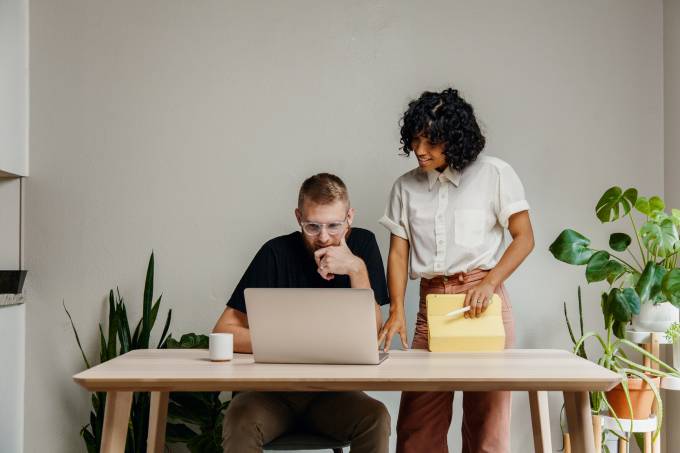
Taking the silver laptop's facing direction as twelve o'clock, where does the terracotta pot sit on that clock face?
The terracotta pot is roughly at 2 o'clock from the silver laptop.

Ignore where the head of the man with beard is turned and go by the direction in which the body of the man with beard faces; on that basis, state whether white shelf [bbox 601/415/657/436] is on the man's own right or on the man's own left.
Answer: on the man's own left

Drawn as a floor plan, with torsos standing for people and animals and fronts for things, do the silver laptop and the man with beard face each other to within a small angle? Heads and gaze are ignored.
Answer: yes

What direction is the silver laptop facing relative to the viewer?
away from the camera

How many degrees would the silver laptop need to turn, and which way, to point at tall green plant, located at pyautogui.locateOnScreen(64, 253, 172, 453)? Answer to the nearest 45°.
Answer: approximately 45° to its left

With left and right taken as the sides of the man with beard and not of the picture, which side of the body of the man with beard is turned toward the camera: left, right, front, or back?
front

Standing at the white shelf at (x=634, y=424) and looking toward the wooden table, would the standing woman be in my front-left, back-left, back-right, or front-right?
front-right

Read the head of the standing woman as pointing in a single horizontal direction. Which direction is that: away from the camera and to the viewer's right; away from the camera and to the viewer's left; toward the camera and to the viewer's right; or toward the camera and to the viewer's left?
toward the camera and to the viewer's left

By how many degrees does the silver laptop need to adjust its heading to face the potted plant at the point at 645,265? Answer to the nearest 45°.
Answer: approximately 45° to its right

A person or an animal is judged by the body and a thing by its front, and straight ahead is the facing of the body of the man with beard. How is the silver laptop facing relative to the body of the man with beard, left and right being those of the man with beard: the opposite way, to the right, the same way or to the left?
the opposite way

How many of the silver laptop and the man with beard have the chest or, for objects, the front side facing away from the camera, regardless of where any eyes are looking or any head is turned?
1

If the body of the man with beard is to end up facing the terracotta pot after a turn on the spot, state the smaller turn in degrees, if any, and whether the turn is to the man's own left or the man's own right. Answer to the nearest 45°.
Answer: approximately 90° to the man's own left
